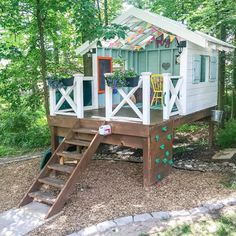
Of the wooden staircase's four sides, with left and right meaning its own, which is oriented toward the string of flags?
back

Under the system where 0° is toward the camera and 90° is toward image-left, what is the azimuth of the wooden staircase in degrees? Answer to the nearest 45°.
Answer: approximately 45°

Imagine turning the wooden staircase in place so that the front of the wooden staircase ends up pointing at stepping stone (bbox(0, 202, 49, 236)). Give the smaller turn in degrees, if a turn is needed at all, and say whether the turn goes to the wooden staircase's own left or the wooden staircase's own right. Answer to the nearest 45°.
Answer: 0° — it already faces it

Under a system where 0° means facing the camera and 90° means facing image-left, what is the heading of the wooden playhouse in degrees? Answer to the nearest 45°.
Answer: approximately 45°

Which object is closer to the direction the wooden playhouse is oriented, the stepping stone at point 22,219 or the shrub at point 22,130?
the stepping stone

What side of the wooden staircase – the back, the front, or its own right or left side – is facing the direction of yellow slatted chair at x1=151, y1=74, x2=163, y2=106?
back

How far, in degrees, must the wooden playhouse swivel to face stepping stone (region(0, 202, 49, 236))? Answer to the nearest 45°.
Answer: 0° — it already faces it

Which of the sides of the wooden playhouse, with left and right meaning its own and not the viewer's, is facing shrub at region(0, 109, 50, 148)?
right

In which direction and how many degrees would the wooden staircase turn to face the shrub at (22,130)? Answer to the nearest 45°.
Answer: approximately 135° to its right
